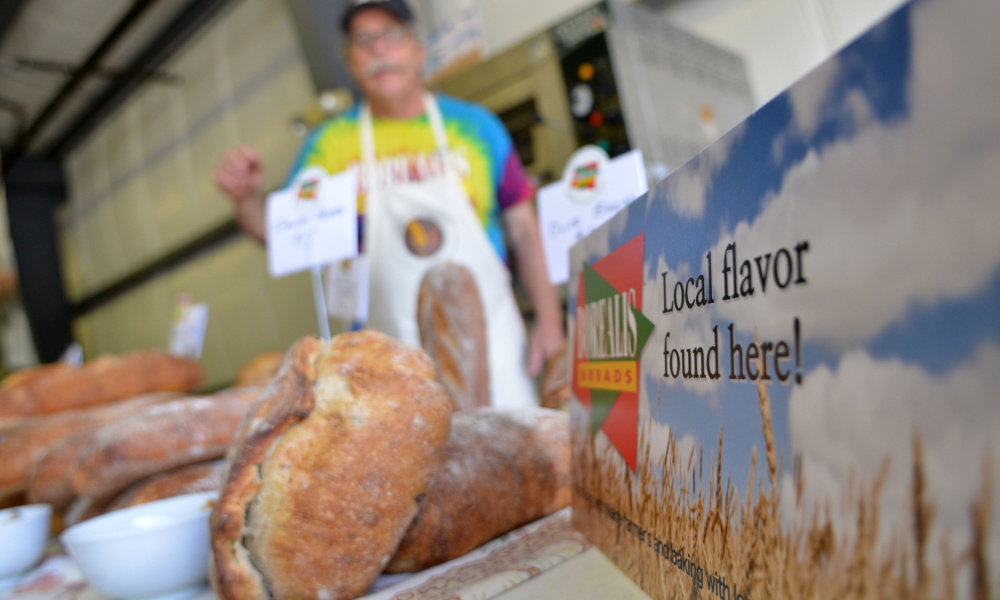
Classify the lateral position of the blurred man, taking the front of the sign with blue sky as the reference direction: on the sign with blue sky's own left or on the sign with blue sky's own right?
on the sign with blue sky's own right

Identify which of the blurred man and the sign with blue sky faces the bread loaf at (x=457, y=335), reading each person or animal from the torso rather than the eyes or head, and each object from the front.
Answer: the blurred man

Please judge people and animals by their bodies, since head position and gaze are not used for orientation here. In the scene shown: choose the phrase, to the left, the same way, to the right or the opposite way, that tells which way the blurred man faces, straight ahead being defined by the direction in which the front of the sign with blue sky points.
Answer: to the left

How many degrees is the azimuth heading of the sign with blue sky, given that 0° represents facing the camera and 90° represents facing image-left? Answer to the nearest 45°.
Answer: approximately 45°
